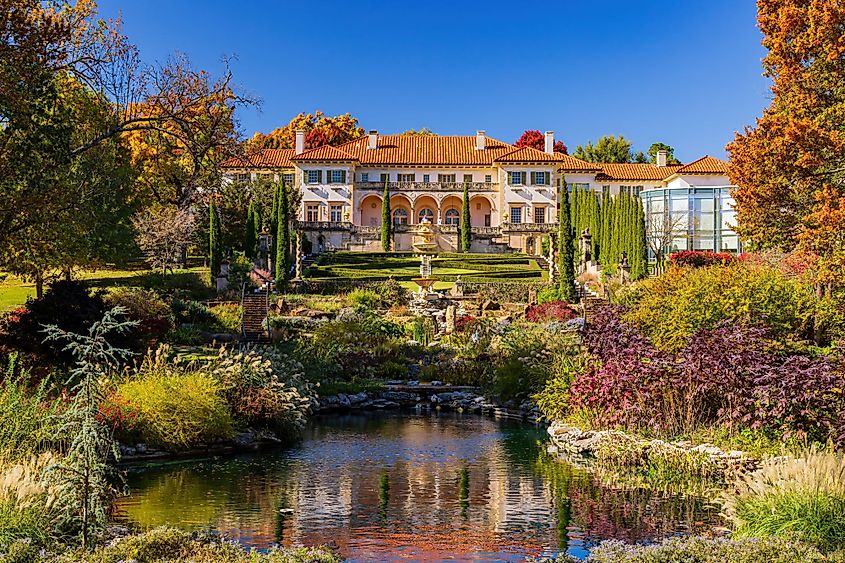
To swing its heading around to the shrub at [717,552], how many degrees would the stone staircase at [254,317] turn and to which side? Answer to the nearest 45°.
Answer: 0° — it already faces it

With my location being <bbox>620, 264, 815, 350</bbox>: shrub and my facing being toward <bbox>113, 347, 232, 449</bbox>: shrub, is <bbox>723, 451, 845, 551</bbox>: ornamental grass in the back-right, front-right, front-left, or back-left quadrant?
front-left

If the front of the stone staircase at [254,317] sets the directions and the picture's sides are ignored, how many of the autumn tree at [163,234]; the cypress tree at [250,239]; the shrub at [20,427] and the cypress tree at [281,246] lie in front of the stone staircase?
1

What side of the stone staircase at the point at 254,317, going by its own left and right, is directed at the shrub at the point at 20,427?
front

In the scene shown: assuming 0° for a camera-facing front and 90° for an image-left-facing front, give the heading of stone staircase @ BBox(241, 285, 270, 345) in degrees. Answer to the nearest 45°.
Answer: approximately 0°

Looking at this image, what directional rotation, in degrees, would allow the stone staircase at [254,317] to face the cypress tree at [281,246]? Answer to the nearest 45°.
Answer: approximately 180°

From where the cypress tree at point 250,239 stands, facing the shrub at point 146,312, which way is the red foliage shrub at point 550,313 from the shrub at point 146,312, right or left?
left

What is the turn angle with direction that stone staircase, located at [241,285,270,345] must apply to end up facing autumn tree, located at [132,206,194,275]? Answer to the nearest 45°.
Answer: approximately 180°

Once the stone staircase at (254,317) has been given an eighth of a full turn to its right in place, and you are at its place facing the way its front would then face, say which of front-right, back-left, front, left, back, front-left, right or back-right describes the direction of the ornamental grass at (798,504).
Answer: front-left

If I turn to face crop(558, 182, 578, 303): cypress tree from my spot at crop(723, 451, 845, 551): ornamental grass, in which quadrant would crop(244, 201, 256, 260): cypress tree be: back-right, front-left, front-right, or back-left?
front-left

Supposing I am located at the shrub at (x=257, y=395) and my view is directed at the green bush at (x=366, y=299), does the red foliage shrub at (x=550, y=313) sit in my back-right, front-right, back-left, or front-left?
front-right

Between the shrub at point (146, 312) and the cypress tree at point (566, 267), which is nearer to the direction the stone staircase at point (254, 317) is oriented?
the shrub

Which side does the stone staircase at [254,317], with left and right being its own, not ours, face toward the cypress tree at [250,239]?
back

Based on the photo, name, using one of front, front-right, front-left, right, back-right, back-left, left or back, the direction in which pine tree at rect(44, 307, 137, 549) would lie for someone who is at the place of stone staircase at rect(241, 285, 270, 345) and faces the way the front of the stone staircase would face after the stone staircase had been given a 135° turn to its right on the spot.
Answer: back-left

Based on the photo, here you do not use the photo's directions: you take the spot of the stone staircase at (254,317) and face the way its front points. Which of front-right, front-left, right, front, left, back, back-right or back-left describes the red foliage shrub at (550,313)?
left

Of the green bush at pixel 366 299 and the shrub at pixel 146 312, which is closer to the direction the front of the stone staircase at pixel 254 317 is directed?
the shrub
